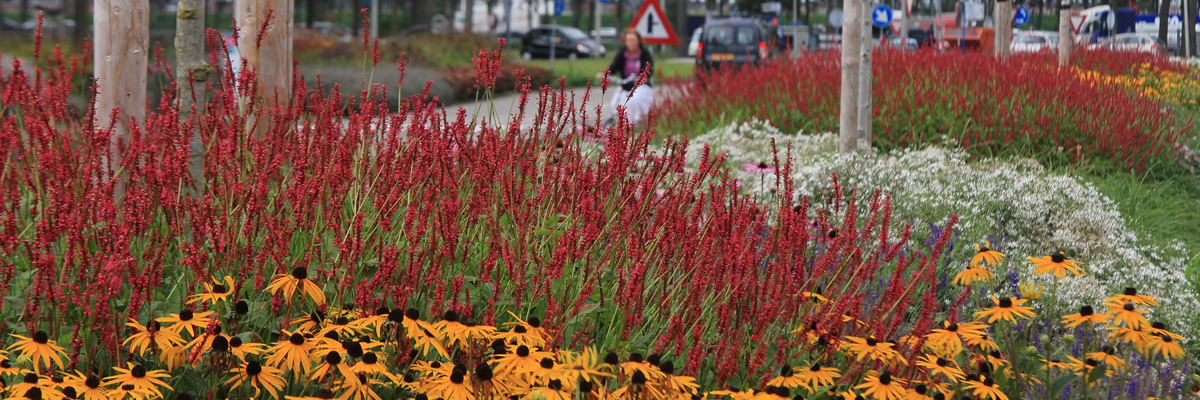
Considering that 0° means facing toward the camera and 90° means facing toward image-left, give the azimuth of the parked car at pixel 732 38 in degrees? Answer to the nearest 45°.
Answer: approximately 180°

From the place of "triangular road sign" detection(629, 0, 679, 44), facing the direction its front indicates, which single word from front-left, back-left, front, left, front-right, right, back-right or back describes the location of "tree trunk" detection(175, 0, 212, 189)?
front

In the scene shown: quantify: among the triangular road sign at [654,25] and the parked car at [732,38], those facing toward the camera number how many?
1

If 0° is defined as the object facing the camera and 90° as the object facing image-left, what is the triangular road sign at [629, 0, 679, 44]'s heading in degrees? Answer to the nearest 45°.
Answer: approximately 0°

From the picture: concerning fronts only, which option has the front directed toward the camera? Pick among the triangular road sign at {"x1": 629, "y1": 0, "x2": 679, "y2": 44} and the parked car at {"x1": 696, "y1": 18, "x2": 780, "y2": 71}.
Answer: the triangular road sign

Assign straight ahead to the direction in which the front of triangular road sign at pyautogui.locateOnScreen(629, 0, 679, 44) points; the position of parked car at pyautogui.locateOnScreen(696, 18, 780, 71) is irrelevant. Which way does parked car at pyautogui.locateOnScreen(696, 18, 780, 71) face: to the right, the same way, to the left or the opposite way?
the opposite way

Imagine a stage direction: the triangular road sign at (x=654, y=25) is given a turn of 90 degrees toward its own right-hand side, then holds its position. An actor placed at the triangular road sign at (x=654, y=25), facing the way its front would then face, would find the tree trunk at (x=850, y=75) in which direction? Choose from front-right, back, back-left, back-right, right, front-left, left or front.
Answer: left

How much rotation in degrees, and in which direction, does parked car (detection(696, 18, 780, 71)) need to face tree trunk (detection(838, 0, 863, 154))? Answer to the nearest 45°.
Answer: approximately 180°
